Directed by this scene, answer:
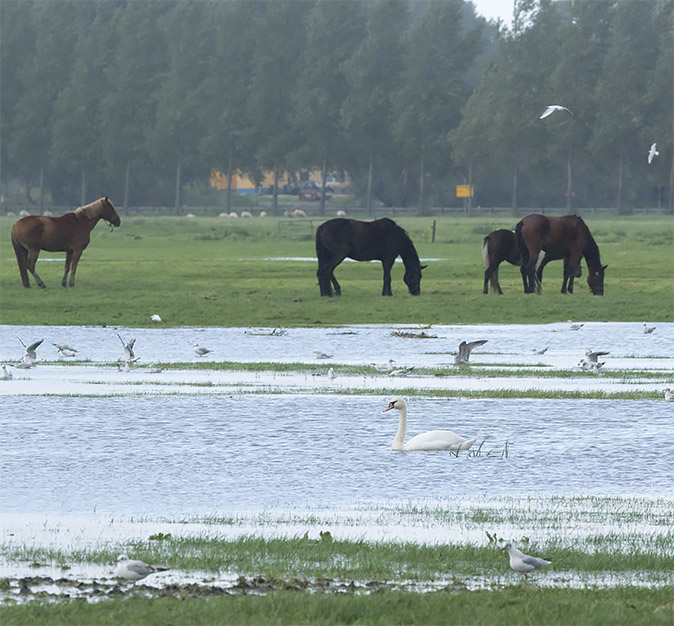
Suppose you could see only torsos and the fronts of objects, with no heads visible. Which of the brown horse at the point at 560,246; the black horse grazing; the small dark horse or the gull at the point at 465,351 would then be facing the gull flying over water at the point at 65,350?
the gull at the point at 465,351

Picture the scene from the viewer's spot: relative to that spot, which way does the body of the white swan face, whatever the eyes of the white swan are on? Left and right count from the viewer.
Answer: facing to the left of the viewer

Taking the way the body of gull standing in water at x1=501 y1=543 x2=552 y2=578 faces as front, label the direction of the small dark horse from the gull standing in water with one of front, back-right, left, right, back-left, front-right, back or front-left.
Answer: right

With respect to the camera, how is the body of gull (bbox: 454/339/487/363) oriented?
to the viewer's left

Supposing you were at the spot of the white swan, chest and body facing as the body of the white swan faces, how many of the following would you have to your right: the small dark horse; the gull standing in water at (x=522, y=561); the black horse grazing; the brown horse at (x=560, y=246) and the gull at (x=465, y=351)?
4

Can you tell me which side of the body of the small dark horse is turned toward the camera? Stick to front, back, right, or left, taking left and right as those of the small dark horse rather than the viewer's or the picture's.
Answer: right

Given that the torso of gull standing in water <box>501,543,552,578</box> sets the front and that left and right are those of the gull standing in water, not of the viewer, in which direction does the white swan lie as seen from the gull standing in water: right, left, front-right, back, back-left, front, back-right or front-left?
right

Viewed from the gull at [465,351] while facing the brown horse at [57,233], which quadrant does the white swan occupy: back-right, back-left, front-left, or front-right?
back-left

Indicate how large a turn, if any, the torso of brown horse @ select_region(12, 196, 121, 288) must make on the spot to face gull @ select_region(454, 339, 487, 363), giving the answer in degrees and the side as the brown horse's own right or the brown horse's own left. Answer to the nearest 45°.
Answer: approximately 90° to the brown horse's own right

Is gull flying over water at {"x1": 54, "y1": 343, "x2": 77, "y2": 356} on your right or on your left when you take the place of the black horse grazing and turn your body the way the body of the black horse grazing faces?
on your right

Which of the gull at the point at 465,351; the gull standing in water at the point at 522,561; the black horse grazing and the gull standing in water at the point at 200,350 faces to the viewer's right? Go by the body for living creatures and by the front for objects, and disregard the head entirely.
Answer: the black horse grazing

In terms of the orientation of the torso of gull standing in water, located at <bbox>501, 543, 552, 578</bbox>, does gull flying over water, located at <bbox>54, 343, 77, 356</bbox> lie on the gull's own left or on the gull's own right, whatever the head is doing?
on the gull's own right

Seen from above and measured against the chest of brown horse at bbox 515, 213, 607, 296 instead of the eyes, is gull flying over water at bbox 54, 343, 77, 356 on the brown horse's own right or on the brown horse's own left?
on the brown horse's own right

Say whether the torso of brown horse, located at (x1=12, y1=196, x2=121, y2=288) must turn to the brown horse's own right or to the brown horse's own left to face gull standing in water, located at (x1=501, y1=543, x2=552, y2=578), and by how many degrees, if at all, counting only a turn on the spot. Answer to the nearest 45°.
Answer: approximately 90° to the brown horse's own right

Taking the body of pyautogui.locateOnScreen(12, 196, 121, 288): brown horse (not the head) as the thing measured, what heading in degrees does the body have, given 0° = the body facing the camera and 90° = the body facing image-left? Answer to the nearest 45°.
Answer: approximately 270°

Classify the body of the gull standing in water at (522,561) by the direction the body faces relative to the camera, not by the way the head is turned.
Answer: to the viewer's left

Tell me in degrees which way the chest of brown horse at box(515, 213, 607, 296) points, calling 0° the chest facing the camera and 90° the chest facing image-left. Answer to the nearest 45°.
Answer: approximately 270°

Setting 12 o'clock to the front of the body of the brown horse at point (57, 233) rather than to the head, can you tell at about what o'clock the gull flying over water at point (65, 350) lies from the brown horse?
The gull flying over water is roughly at 3 o'clock from the brown horse.
